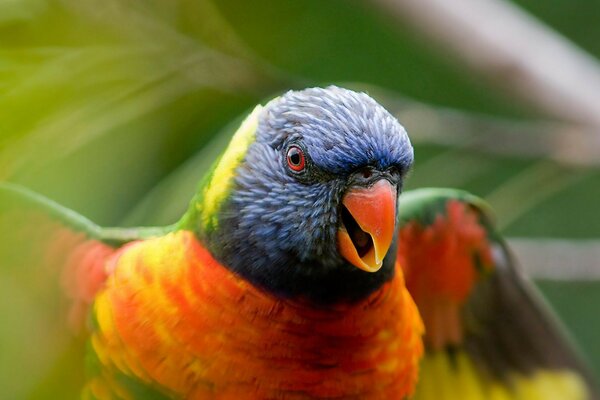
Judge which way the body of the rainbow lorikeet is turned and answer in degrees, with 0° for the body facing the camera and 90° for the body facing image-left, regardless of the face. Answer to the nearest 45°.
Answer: approximately 315°
